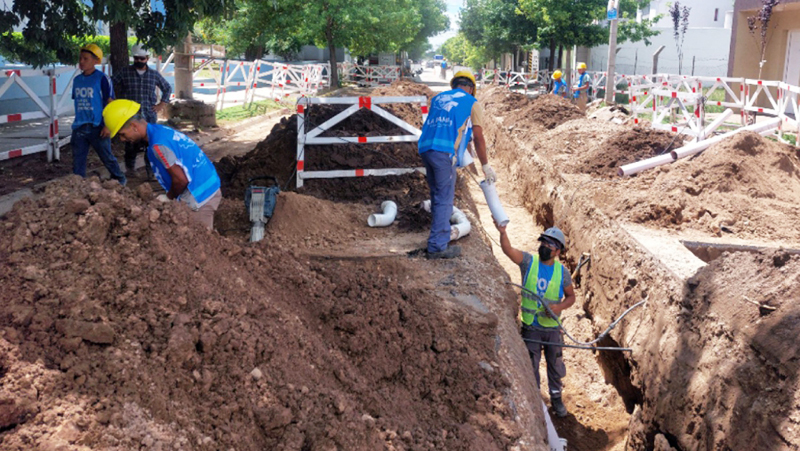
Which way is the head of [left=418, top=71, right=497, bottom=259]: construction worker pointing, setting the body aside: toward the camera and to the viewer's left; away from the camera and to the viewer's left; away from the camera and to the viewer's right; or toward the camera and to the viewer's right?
away from the camera and to the viewer's right

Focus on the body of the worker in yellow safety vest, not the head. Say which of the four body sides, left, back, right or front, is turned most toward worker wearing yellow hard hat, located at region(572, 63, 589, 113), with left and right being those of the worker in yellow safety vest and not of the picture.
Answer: back

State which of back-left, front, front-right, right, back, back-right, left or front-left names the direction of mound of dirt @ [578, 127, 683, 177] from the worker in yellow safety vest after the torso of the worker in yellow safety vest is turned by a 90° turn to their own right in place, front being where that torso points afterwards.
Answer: right

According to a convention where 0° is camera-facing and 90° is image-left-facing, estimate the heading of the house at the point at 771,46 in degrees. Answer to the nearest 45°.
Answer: approximately 45°
